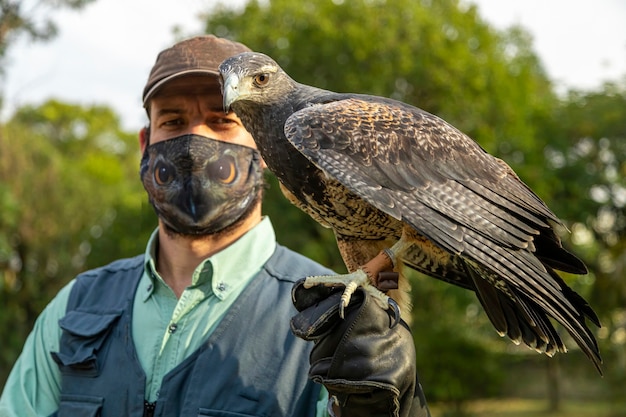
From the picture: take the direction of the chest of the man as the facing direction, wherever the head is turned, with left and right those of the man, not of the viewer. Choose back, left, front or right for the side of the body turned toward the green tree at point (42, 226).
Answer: back

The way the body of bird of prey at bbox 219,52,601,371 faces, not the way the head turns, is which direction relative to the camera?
to the viewer's left
